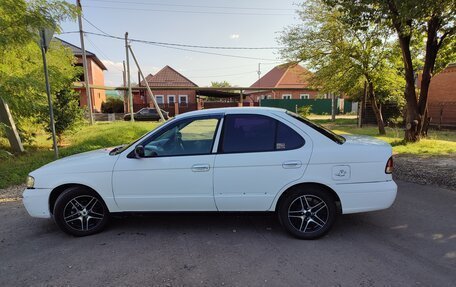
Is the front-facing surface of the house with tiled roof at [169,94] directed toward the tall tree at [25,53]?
yes

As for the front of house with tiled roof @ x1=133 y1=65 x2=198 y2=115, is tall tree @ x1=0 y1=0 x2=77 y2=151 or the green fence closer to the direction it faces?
the tall tree

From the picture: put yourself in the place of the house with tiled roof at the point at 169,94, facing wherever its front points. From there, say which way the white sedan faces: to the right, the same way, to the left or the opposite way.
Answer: to the right

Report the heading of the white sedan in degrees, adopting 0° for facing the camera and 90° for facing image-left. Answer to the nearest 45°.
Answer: approximately 90°

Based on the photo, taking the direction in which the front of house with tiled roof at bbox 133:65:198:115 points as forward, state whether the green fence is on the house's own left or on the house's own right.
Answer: on the house's own left

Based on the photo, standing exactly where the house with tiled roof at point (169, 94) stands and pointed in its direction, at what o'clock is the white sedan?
The white sedan is roughly at 12 o'clock from the house with tiled roof.

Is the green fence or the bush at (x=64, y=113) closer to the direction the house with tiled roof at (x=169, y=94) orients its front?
the bush

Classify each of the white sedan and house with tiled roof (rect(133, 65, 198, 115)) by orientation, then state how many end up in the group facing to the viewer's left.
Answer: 1

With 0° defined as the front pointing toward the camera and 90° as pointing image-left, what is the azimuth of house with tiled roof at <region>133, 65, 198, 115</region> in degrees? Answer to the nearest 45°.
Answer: approximately 0°

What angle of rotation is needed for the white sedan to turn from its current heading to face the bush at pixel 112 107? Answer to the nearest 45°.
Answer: approximately 90° to its right
